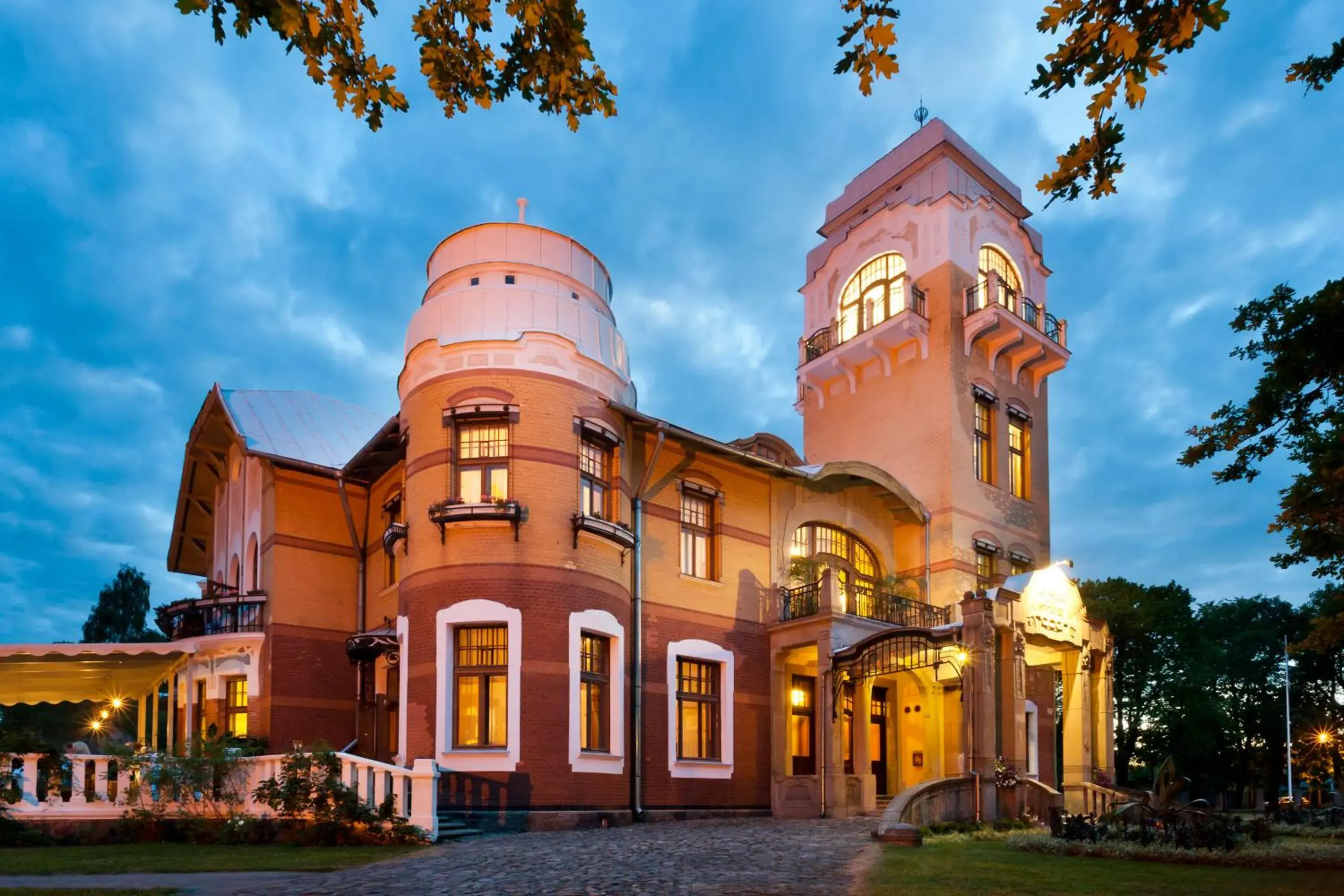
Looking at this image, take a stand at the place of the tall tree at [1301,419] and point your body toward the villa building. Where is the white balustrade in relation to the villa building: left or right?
left

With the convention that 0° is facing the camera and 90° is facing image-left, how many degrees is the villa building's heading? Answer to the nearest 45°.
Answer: approximately 315°

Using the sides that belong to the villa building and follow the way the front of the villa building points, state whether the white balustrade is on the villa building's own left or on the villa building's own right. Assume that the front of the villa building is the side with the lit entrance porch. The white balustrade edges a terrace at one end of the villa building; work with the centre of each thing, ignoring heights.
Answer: on the villa building's own right
